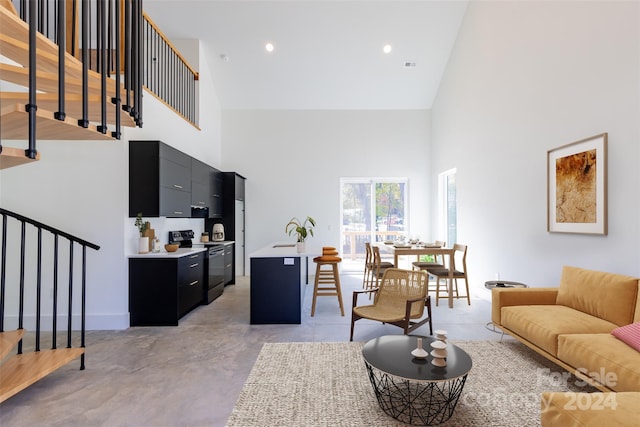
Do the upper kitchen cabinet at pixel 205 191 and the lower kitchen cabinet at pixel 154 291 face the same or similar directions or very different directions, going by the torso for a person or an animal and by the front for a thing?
same or similar directions

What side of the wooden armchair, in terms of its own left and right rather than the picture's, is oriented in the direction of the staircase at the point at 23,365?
front

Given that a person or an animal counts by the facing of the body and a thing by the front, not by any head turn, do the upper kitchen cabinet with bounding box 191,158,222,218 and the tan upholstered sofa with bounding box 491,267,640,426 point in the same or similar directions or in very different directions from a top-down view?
very different directions

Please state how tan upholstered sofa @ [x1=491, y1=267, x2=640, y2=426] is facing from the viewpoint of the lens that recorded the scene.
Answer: facing the viewer and to the left of the viewer

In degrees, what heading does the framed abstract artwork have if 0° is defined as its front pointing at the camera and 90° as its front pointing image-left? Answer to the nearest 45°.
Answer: approximately 45°

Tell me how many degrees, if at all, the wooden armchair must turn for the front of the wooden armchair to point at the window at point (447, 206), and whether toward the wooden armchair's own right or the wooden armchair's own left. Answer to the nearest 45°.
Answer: approximately 135° to the wooden armchair's own right

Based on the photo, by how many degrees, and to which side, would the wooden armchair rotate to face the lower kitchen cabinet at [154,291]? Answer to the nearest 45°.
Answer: approximately 45° to its right
